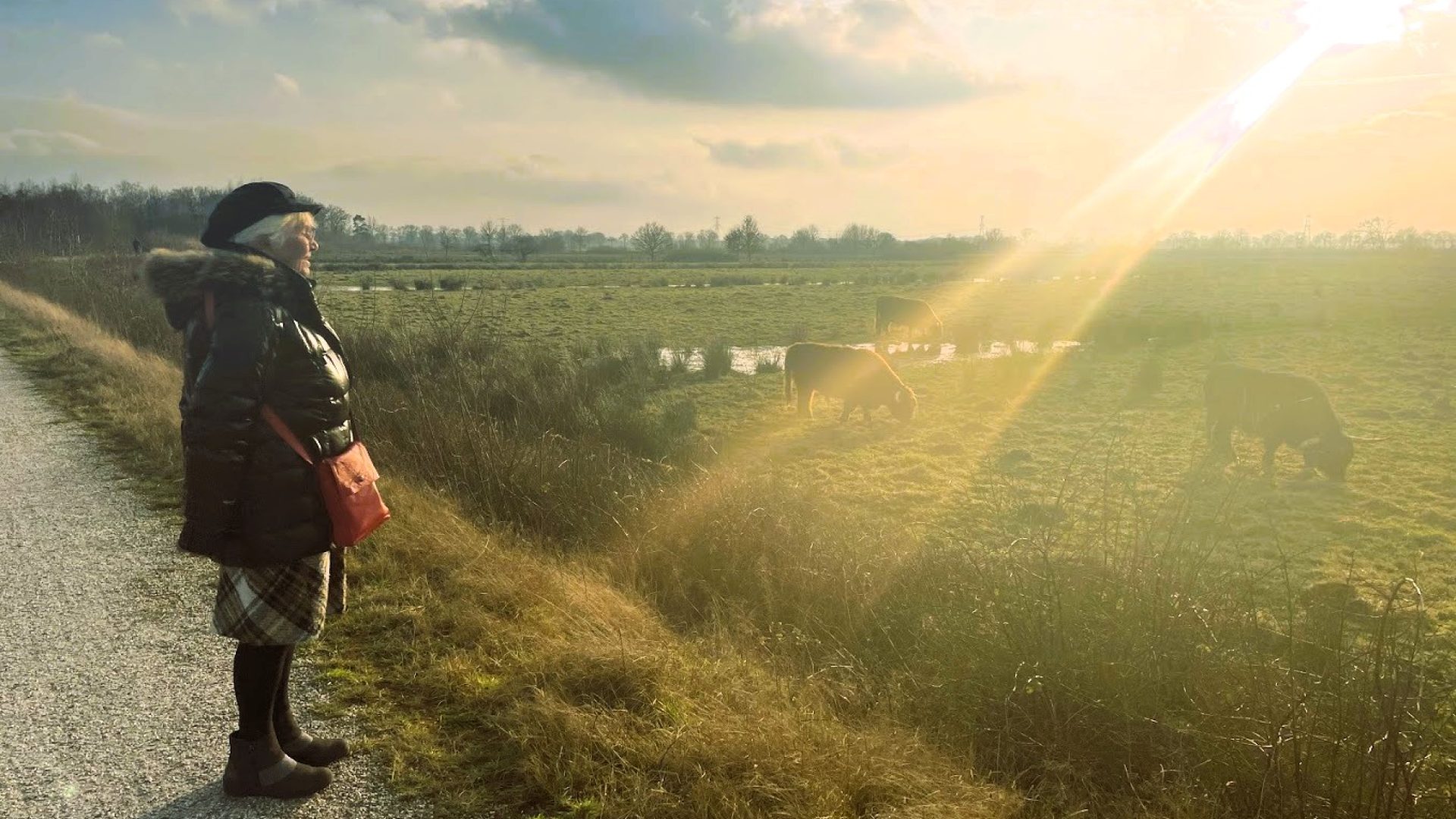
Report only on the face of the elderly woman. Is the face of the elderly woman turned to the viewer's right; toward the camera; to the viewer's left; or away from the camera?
to the viewer's right

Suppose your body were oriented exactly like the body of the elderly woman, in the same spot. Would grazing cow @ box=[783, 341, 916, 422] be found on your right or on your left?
on your left

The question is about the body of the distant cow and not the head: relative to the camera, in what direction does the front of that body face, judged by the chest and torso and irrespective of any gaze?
to the viewer's right

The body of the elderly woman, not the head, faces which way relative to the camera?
to the viewer's right

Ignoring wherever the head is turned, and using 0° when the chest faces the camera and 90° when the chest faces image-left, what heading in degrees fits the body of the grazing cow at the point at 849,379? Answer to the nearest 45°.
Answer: approximately 270°

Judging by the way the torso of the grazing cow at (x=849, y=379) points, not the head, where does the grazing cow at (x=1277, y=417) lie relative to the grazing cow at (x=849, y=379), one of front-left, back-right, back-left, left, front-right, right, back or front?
front-right

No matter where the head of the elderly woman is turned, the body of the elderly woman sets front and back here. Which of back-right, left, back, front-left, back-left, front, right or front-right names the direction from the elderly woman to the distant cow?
front-left

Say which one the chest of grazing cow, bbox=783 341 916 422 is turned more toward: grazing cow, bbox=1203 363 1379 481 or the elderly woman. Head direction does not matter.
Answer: the grazing cow

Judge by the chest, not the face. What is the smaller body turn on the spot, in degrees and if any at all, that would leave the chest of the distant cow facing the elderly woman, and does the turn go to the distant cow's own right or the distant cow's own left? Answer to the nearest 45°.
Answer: approximately 90° to the distant cow's own right

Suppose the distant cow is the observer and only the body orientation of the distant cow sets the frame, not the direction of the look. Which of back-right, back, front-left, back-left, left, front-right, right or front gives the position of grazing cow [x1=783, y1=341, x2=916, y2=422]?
right
